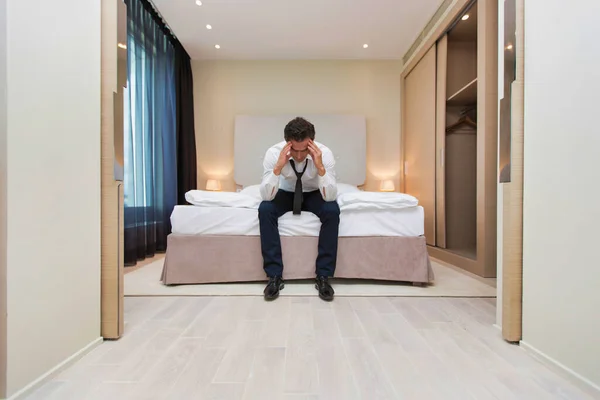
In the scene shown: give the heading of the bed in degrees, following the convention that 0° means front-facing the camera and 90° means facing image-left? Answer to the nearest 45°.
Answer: approximately 0°

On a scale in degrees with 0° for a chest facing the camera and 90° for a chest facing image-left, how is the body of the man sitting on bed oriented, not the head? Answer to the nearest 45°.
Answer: approximately 0°

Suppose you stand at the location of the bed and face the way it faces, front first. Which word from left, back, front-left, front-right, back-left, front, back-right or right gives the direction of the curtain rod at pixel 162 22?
back-right
